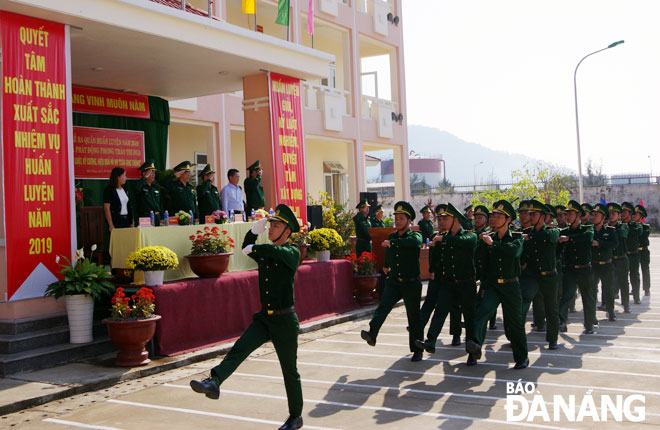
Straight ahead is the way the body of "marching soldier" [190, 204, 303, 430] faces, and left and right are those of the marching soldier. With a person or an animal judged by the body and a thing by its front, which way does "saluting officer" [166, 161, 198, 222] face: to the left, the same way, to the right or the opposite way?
to the left

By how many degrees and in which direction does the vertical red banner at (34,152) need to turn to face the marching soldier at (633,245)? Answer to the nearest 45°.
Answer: approximately 45° to its left

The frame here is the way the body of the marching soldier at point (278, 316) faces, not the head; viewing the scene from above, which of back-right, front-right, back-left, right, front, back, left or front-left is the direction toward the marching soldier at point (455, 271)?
back

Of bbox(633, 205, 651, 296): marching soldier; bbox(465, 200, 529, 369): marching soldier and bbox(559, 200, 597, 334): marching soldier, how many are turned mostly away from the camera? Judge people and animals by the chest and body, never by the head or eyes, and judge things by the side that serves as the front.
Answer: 0

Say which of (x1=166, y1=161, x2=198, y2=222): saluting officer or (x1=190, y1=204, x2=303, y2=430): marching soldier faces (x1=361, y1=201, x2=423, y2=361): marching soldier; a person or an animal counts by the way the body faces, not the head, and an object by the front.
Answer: the saluting officer

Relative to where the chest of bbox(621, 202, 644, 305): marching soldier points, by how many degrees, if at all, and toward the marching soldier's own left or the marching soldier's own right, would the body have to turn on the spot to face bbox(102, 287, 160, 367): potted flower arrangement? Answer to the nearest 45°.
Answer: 0° — they already face it

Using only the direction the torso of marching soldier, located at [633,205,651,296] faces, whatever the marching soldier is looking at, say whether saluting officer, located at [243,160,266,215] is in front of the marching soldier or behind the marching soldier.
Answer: in front

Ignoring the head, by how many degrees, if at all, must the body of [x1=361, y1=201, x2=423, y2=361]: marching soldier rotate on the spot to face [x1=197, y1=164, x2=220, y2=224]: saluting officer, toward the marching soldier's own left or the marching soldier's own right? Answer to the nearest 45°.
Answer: approximately 90° to the marching soldier's own right

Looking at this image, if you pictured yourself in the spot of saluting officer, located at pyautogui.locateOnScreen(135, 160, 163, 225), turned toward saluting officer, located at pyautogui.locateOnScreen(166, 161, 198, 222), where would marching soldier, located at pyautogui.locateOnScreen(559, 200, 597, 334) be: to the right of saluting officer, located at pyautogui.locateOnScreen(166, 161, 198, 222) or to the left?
right

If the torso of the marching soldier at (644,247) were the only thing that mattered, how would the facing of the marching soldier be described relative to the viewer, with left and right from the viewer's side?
facing the viewer and to the left of the viewer

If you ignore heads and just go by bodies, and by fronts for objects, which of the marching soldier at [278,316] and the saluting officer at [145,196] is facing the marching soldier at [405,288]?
the saluting officer

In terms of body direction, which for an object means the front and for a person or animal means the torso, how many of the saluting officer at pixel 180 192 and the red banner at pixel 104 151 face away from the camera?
0

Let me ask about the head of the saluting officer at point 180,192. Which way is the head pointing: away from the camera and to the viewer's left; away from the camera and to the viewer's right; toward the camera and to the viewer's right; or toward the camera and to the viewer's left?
toward the camera and to the viewer's right

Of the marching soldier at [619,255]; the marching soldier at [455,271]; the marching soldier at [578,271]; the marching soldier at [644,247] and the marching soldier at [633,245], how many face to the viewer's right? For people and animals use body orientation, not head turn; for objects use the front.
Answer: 0

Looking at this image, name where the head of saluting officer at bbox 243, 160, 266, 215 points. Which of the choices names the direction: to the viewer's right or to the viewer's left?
to the viewer's right

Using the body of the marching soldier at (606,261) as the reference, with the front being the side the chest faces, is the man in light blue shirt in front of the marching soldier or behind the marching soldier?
in front

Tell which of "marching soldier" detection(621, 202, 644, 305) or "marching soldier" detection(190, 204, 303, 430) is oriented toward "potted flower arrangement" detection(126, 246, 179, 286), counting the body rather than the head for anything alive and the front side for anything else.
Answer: "marching soldier" detection(621, 202, 644, 305)

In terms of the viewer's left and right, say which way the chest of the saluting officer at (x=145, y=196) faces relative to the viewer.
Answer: facing the viewer and to the right of the viewer

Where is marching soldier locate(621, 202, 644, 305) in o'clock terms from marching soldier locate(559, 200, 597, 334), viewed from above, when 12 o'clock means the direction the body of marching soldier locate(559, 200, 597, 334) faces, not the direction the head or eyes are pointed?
marching soldier locate(621, 202, 644, 305) is roughly at 5 o'clock from marching soldier locate(559, 200, 597, 334).
